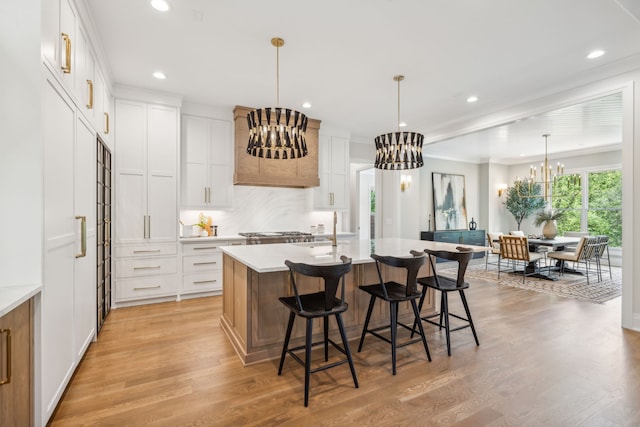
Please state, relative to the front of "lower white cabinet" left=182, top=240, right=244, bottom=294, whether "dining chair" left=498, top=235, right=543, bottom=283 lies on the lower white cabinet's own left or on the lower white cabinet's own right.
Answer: on the lower white cabinet's own left

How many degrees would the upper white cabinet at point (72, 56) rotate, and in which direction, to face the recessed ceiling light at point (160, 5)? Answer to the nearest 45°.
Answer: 0° — it already faces it

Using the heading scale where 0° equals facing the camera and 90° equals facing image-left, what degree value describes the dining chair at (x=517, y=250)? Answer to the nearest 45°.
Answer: approximately 225°

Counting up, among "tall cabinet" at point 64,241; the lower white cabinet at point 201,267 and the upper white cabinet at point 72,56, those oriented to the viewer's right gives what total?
2

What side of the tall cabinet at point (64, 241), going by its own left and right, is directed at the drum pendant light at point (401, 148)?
front

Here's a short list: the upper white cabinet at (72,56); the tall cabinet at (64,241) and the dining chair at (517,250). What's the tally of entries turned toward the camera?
0

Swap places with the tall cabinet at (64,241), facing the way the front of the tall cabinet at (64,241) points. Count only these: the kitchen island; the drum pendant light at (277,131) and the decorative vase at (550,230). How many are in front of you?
3

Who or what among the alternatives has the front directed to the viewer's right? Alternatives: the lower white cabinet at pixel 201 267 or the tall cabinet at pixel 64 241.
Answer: the tall cabinet

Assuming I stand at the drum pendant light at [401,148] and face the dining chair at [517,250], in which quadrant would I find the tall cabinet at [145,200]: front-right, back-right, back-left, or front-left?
back-left

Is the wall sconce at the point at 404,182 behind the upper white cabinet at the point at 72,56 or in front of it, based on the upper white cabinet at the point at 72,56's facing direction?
in front

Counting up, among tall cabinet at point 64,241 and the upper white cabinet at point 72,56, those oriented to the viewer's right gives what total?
2

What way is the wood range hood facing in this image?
toward the camera

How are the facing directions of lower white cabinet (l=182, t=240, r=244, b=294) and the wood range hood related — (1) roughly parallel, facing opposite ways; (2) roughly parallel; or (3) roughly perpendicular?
roughly parallel

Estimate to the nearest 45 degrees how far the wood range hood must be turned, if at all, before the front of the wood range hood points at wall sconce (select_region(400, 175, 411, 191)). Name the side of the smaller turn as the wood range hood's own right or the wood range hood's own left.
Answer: approximately 135° to the wood range hood's own left

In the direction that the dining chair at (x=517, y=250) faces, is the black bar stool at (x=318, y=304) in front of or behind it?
behind

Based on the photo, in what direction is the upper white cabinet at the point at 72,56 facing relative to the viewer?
to the viewer's right

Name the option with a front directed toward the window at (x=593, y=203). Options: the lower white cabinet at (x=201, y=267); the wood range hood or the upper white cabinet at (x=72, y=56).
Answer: the upper white cabinet
